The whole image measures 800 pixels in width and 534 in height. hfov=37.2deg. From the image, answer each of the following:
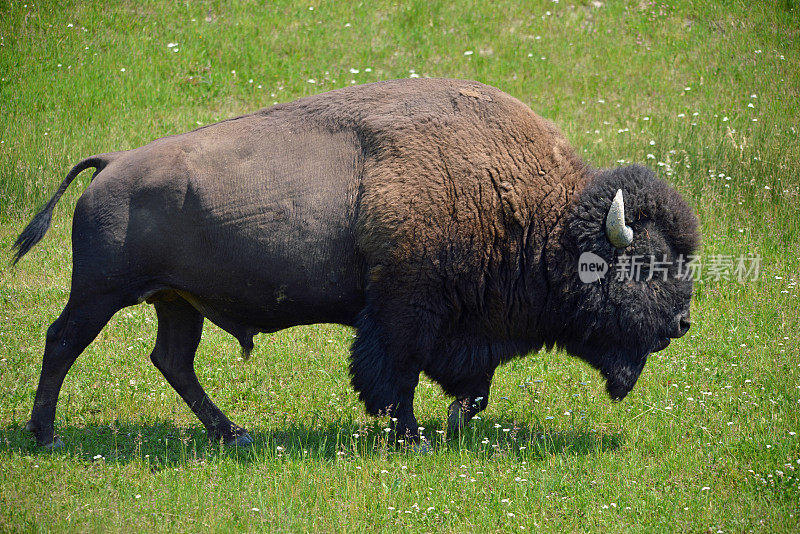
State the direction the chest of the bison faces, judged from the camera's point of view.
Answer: to the viewer's right

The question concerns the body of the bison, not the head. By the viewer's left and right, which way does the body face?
facing to the right of the viewer
